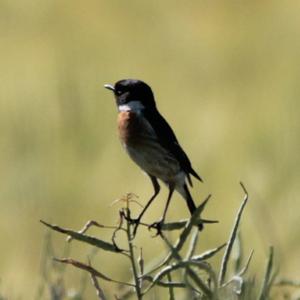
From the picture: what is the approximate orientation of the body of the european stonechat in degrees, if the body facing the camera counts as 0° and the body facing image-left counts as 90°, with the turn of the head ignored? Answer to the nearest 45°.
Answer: approximately 90°
